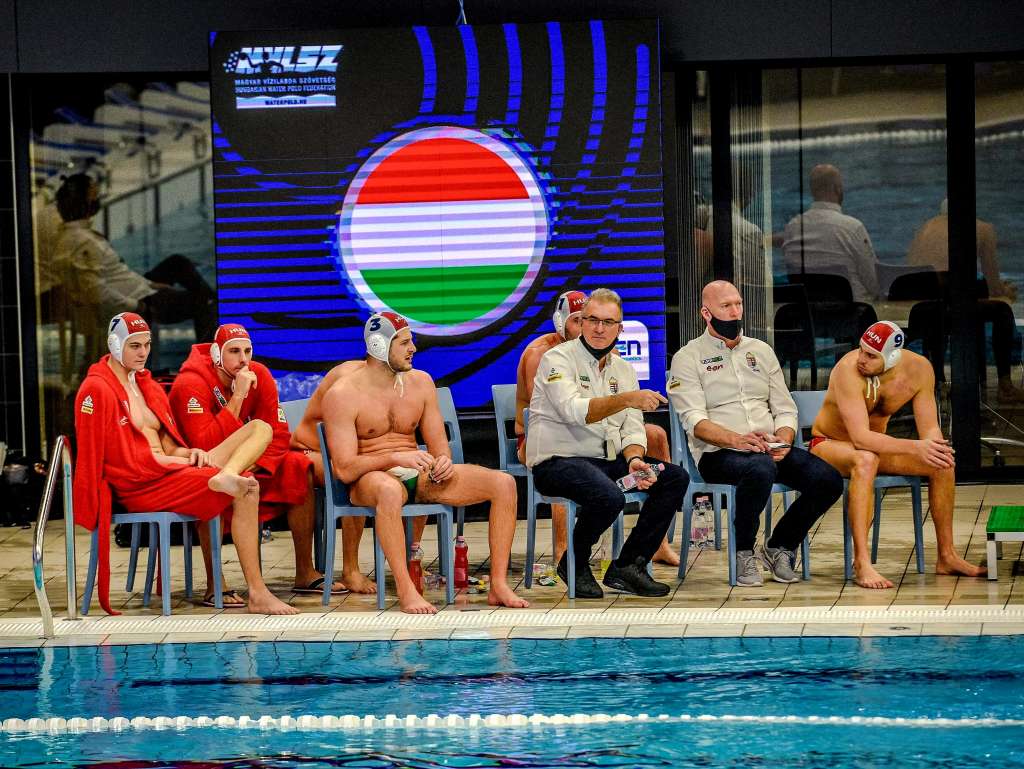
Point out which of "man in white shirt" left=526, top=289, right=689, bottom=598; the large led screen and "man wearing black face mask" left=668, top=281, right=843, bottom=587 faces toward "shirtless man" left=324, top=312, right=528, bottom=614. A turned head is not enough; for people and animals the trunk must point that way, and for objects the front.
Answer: the large led screen

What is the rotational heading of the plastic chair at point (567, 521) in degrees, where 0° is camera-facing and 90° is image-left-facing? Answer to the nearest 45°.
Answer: approximately 315°

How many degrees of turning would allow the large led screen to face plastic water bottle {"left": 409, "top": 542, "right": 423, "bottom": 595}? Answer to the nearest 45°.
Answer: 0° — it already faces it

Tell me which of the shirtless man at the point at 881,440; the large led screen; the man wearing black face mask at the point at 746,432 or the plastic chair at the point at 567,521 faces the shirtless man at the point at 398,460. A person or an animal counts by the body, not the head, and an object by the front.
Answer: the large led screen

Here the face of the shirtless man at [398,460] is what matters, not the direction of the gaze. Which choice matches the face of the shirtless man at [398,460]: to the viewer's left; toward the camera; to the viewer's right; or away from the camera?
to the viewer's right

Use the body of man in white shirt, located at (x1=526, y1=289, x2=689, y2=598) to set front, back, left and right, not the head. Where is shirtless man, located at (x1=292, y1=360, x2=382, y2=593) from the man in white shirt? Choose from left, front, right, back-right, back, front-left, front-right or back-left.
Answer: back-right

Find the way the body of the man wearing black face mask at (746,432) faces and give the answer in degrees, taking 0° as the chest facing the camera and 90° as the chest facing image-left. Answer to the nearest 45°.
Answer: approximately 315°

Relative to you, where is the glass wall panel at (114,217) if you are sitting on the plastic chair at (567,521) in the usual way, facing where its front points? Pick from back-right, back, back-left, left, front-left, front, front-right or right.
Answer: back

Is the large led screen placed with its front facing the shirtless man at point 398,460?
yes
